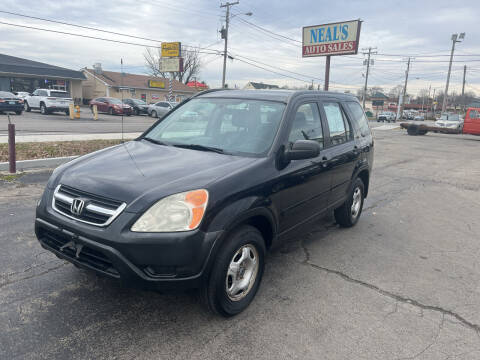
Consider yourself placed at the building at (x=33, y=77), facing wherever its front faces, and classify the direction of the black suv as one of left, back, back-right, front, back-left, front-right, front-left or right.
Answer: front-right

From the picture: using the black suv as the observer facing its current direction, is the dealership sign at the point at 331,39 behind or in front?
behind

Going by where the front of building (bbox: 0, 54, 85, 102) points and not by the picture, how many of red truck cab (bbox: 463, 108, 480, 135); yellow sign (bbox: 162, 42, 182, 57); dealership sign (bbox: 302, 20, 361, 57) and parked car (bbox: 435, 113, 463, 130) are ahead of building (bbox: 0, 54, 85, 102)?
4

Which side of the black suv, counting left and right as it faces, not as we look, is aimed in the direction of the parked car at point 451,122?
back

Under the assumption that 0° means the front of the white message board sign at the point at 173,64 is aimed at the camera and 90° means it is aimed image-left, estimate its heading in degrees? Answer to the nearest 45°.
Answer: approximately 0°

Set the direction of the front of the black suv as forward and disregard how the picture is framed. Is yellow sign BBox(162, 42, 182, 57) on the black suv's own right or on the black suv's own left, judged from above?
on the black suv's own right

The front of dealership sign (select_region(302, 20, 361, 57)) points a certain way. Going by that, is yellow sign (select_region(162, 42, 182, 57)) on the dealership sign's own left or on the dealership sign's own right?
on the dealership sign's own right

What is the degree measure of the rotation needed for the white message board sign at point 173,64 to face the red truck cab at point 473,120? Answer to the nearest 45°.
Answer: approximately 45° to its left

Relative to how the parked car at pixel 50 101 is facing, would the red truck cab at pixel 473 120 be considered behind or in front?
behind

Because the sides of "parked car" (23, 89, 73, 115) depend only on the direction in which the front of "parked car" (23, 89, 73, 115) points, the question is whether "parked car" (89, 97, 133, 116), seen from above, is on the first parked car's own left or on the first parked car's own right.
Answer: on the first parked car's own right

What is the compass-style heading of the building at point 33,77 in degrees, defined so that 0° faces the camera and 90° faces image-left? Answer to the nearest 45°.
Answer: approximately 315°

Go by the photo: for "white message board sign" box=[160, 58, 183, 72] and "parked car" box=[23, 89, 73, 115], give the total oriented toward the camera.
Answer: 1

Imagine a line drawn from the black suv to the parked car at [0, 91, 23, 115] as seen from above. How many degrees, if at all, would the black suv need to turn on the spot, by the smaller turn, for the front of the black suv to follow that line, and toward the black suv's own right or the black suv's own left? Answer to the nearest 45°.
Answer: approximately 90° to the black suv's own right

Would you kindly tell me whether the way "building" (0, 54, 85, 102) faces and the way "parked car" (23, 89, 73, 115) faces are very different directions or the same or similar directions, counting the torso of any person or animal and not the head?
very different directions

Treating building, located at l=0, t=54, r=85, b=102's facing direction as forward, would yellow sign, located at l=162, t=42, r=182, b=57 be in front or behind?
in front
